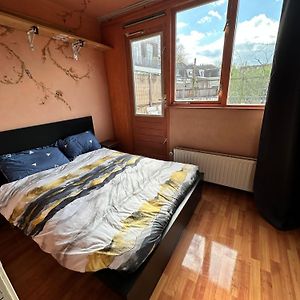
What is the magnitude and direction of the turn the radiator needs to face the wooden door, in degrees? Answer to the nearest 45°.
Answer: approximately 45° to its right

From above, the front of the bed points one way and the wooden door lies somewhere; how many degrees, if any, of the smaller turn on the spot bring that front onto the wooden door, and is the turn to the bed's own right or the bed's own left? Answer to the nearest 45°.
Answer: approximately 90° to the bed's own left

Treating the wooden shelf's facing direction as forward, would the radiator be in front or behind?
in front

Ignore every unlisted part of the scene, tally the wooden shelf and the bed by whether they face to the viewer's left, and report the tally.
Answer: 0

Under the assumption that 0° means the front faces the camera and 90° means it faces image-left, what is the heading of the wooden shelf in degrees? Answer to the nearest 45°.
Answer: approximately 315°

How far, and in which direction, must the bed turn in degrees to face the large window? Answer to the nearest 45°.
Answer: approximately 90° to its left

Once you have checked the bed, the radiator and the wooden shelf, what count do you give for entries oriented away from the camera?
0
